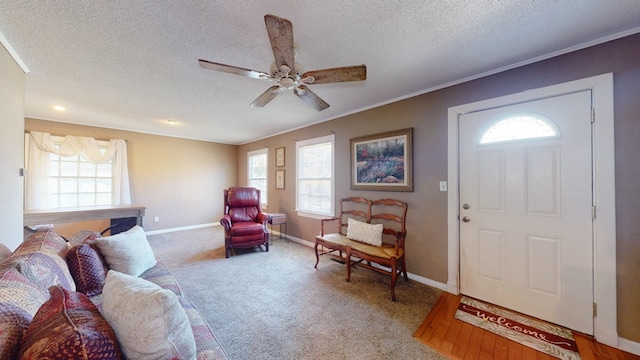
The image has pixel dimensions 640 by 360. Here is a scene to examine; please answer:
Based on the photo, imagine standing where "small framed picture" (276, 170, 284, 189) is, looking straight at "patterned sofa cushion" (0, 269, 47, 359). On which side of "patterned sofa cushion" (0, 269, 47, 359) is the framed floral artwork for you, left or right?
left

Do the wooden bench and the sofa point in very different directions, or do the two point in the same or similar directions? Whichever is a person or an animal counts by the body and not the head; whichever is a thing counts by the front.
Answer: very different directions

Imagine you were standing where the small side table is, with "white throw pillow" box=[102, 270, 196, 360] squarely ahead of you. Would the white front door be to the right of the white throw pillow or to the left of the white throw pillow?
left

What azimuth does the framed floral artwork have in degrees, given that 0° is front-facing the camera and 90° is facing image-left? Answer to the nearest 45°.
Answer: approximately 45°

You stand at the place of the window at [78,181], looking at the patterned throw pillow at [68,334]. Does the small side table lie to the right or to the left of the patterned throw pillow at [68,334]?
left

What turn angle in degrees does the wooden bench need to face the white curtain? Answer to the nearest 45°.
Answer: approximately 45° to its right

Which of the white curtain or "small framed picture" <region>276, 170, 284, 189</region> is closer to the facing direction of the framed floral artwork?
the white curtain

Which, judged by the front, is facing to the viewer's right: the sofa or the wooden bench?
the sofa

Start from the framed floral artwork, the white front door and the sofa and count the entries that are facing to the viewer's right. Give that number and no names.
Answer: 1

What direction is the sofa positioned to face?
to the viewer's right

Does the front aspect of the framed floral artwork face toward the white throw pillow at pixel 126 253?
yes
